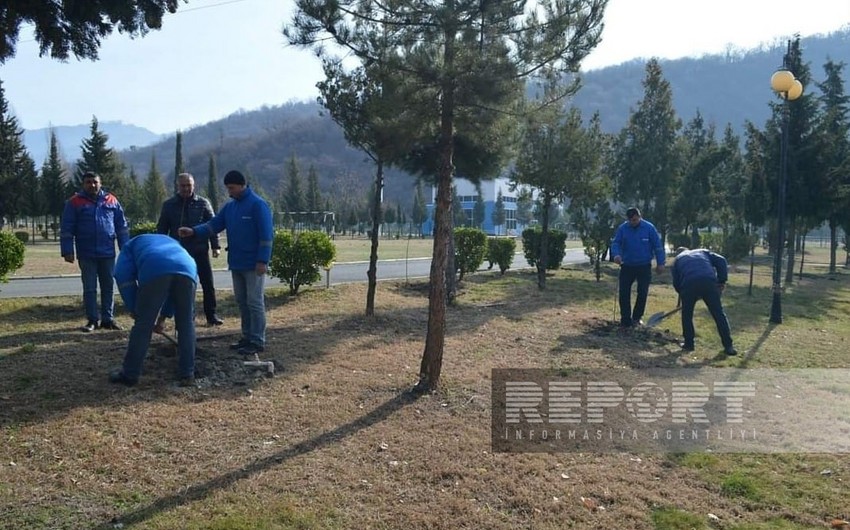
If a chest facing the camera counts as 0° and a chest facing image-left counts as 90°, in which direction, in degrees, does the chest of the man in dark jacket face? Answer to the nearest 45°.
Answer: approximately 0°

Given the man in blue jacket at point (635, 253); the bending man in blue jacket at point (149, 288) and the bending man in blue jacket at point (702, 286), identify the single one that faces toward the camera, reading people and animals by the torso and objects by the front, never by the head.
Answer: the man in blue jacket

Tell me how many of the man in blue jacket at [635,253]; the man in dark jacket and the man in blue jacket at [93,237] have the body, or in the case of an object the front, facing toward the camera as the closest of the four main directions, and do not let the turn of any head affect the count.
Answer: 3

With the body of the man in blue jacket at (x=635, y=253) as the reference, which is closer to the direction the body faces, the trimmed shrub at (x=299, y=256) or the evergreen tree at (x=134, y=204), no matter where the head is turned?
the trimmed shrub

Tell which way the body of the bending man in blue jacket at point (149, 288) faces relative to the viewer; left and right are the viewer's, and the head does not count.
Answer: facing away from the viewer and to the left of the viewer

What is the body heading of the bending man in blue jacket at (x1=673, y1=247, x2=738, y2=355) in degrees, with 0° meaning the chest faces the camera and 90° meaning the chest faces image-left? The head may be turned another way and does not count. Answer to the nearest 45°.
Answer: approximately 135°

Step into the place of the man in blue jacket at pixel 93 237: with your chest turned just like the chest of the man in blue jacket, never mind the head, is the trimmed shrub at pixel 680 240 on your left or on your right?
on your left

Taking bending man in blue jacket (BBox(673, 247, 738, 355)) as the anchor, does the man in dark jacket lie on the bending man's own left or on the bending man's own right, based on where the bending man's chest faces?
on the bending man's own left

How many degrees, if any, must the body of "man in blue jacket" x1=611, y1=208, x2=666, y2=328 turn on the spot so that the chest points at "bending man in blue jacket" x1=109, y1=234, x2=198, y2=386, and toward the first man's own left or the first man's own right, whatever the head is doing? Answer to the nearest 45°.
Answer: approximately 45° to the first man's own right

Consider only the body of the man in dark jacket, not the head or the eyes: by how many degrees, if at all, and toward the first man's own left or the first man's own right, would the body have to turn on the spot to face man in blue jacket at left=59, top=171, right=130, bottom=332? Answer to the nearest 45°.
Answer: approximately 90° to the first man's own right

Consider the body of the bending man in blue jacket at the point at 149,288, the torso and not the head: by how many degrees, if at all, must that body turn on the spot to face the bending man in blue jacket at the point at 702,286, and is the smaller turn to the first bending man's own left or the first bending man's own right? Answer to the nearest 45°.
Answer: approximately 135° to the first bending man's own right

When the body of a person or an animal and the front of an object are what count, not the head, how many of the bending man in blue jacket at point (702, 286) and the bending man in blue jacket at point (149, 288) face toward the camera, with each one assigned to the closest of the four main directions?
0

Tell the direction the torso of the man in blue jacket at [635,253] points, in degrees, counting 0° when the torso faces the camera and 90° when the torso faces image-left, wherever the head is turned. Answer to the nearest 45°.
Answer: approximately 0°

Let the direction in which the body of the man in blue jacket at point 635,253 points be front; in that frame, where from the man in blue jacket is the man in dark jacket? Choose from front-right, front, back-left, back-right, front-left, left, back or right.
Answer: front-right
